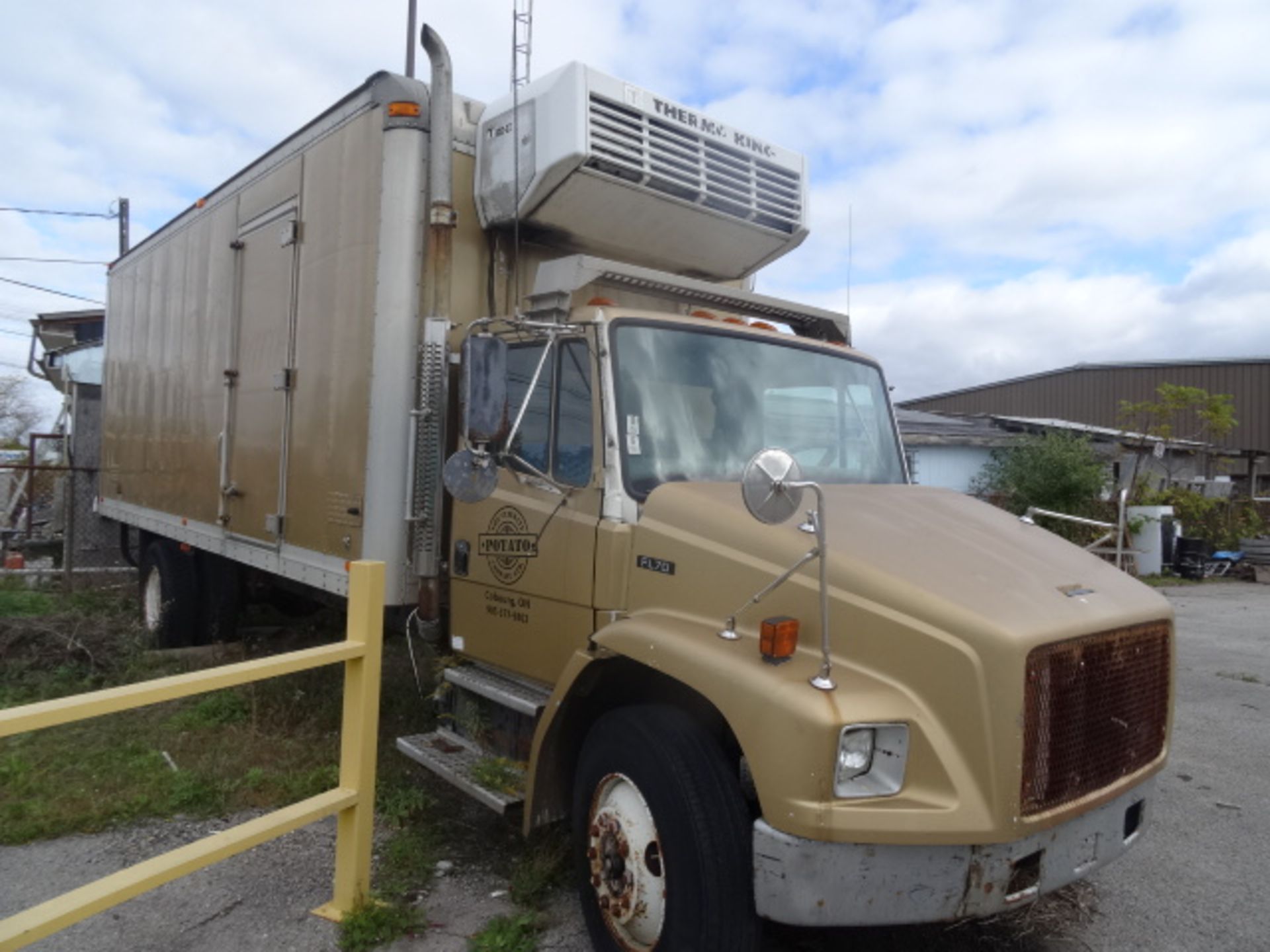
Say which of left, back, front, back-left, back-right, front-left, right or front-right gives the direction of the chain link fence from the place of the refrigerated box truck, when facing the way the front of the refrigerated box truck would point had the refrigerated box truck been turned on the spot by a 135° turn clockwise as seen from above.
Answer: front-right

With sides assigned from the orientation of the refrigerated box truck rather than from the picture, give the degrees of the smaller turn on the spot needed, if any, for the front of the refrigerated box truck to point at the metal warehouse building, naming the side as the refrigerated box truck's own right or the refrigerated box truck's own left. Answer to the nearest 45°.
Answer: approximately 90° to the refrigerated box truck's own left

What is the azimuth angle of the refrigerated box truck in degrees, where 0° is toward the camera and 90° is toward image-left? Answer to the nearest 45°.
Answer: approximately 315°

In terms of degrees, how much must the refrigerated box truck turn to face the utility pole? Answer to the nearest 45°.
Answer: approximately 180°

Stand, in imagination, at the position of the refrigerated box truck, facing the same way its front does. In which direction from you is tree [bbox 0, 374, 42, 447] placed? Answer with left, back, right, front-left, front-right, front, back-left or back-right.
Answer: back
